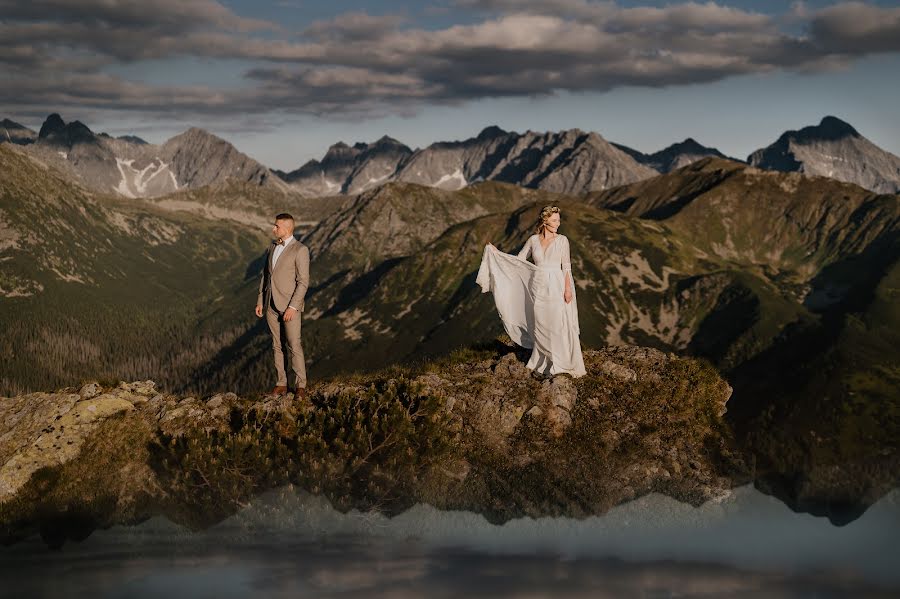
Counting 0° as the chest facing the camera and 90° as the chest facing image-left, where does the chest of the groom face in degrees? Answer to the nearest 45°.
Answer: approximately 45°
